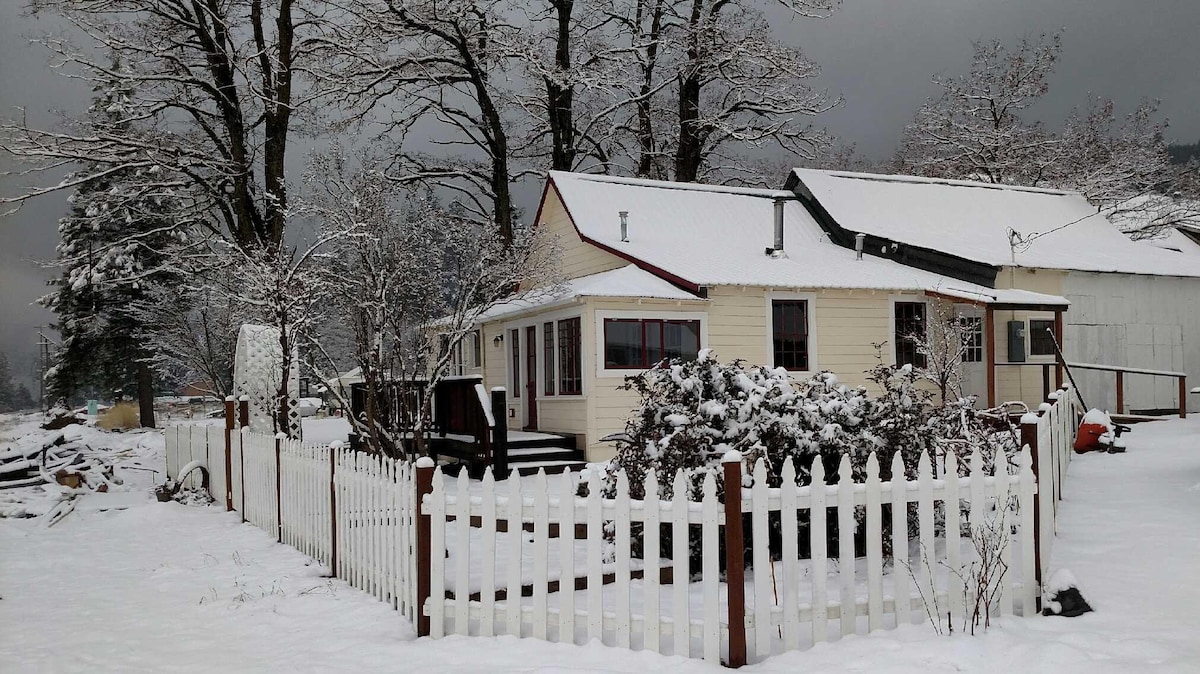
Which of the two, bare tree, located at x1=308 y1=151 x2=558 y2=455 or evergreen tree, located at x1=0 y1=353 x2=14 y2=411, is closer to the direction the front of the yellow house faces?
the bare tree

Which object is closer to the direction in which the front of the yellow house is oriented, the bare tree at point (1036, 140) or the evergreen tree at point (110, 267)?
the evergreen tree

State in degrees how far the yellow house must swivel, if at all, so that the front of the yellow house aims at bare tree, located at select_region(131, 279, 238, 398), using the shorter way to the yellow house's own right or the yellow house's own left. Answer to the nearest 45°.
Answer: approximately 90° to the yellow house's own right

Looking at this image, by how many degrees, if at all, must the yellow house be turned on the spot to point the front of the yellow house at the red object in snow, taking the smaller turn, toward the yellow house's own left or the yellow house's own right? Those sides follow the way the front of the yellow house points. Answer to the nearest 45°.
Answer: approximately 90° to the yellow house's own left

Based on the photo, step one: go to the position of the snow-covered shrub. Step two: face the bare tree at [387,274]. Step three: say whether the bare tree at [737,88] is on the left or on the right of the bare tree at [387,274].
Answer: right

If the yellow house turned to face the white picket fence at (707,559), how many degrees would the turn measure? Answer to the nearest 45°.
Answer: approximately 45° to its left

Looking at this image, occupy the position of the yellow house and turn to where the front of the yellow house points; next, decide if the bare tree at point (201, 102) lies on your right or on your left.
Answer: on your right

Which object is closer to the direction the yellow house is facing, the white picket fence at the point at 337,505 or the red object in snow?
the white picket fence

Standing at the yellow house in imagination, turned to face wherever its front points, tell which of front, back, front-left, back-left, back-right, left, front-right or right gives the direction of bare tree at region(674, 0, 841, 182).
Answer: back-right

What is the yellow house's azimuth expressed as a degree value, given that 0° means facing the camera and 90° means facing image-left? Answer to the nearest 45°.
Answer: approximately 45°
